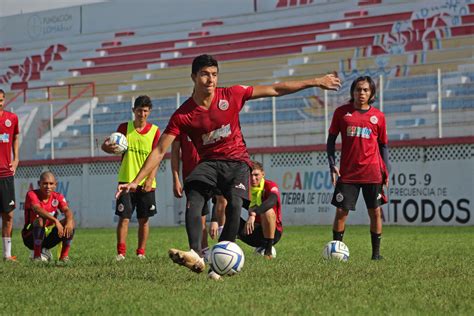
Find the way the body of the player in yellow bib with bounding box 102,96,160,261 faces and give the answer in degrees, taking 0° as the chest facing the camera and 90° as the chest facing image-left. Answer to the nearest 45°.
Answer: approximately 0°

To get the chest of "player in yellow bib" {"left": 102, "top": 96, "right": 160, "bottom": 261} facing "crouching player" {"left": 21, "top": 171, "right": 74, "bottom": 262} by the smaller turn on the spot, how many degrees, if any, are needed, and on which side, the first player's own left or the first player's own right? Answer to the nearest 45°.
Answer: approximately 90° to the first player's own right

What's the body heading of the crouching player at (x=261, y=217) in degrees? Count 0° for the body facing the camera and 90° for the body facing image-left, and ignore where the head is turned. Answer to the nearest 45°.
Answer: approximately 45°

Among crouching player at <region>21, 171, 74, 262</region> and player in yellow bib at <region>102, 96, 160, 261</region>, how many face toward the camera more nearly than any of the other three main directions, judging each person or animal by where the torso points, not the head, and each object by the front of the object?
2

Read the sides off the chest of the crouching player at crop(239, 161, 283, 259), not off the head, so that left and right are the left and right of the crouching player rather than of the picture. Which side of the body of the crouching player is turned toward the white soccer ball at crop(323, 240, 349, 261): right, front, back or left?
left
